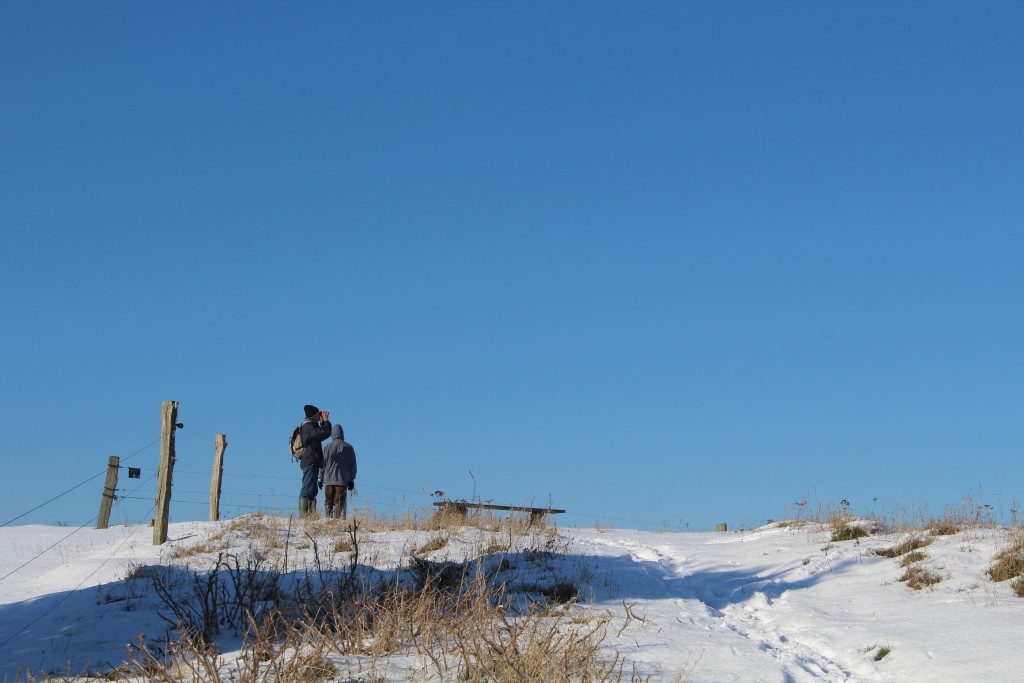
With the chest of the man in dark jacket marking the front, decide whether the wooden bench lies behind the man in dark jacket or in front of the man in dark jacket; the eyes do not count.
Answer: in front

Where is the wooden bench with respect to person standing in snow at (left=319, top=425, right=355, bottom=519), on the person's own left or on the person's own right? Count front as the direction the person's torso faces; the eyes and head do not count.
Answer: on the person's own right

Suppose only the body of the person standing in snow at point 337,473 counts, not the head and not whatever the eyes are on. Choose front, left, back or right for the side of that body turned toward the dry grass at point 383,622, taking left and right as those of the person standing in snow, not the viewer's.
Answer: back

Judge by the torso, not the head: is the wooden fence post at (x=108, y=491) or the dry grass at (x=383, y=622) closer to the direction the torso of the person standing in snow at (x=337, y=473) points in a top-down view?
the wooden fence post

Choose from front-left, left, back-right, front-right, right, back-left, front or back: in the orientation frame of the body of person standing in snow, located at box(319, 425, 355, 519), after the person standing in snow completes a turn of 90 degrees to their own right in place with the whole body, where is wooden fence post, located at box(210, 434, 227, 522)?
back-left

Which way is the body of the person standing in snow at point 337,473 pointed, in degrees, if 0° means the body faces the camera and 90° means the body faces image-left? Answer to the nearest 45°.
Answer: approximately 180°

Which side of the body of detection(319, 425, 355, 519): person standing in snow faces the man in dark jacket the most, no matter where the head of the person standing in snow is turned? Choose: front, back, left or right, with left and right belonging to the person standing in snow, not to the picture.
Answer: left

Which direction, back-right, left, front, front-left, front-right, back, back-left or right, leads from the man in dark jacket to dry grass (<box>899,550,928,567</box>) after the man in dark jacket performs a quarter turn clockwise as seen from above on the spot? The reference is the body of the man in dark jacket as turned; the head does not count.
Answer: front-left
